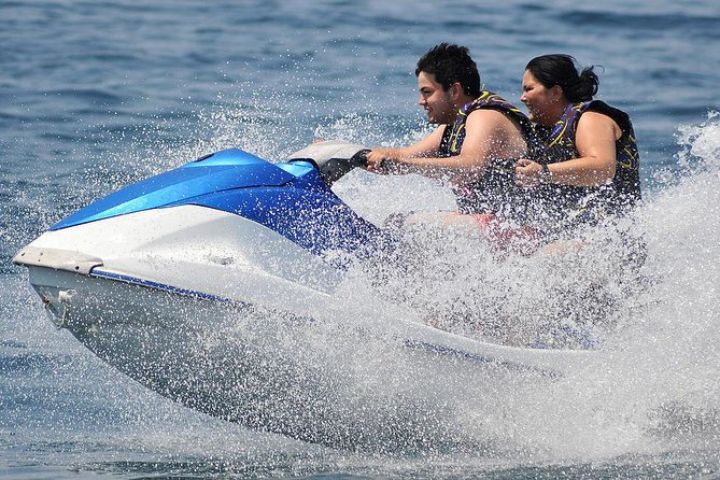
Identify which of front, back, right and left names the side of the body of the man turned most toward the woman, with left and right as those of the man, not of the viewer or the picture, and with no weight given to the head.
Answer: back

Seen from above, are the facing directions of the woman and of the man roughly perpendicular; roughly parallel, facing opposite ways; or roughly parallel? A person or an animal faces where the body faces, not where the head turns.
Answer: roughly parallel

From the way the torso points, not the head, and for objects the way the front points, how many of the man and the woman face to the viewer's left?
2

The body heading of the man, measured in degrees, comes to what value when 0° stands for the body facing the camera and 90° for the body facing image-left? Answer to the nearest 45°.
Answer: approximately 90°

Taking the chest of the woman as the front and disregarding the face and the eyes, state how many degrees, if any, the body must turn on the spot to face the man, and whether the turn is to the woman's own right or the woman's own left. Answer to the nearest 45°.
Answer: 0° — they already face them

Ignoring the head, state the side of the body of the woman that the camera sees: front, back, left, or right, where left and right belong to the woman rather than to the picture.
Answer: left
